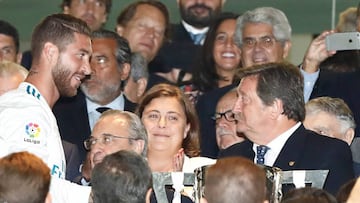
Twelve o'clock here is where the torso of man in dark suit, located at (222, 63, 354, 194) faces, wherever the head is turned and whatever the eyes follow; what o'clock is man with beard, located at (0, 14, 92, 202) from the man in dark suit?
The man with beard is roughly at 1 o'clock from the man in dark suit.

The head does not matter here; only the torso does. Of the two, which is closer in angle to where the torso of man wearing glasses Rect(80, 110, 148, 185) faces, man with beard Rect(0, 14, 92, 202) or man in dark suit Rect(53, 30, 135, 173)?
the man with beard

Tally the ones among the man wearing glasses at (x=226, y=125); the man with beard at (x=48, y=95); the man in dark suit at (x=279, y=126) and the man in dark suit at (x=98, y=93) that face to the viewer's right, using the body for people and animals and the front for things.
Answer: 1

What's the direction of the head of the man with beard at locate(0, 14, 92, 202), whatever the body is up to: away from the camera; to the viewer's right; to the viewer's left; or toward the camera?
to the viewer's right

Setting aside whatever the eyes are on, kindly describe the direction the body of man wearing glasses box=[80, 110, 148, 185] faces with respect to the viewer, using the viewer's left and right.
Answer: facing the viewer and to the left of the viewer

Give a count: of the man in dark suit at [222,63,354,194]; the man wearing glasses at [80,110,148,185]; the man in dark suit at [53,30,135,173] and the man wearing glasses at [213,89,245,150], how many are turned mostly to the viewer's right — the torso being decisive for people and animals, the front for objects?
0

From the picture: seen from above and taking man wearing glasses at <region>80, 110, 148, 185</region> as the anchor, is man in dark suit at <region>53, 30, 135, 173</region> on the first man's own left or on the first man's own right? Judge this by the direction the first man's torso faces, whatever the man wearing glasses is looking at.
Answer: on the first man's own right

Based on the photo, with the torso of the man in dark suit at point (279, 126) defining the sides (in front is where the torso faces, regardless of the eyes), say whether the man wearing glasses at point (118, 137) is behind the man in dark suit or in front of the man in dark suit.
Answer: in front

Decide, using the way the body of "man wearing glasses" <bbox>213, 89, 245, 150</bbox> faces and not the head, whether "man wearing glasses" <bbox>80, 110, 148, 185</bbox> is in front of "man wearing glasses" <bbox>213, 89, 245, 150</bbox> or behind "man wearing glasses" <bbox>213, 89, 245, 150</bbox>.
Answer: in front

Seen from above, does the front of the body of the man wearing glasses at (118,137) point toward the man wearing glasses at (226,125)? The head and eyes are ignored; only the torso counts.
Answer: no

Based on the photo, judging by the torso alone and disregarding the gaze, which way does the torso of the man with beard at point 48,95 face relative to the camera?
to the viewer's right

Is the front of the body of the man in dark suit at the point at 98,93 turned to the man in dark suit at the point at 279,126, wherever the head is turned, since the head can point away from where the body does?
no

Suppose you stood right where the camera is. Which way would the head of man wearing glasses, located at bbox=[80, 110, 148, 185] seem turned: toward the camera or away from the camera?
toward the camera

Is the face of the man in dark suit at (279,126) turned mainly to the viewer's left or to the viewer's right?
to the viewer's left

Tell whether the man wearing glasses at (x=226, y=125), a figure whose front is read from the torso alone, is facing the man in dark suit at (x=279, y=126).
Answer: no
